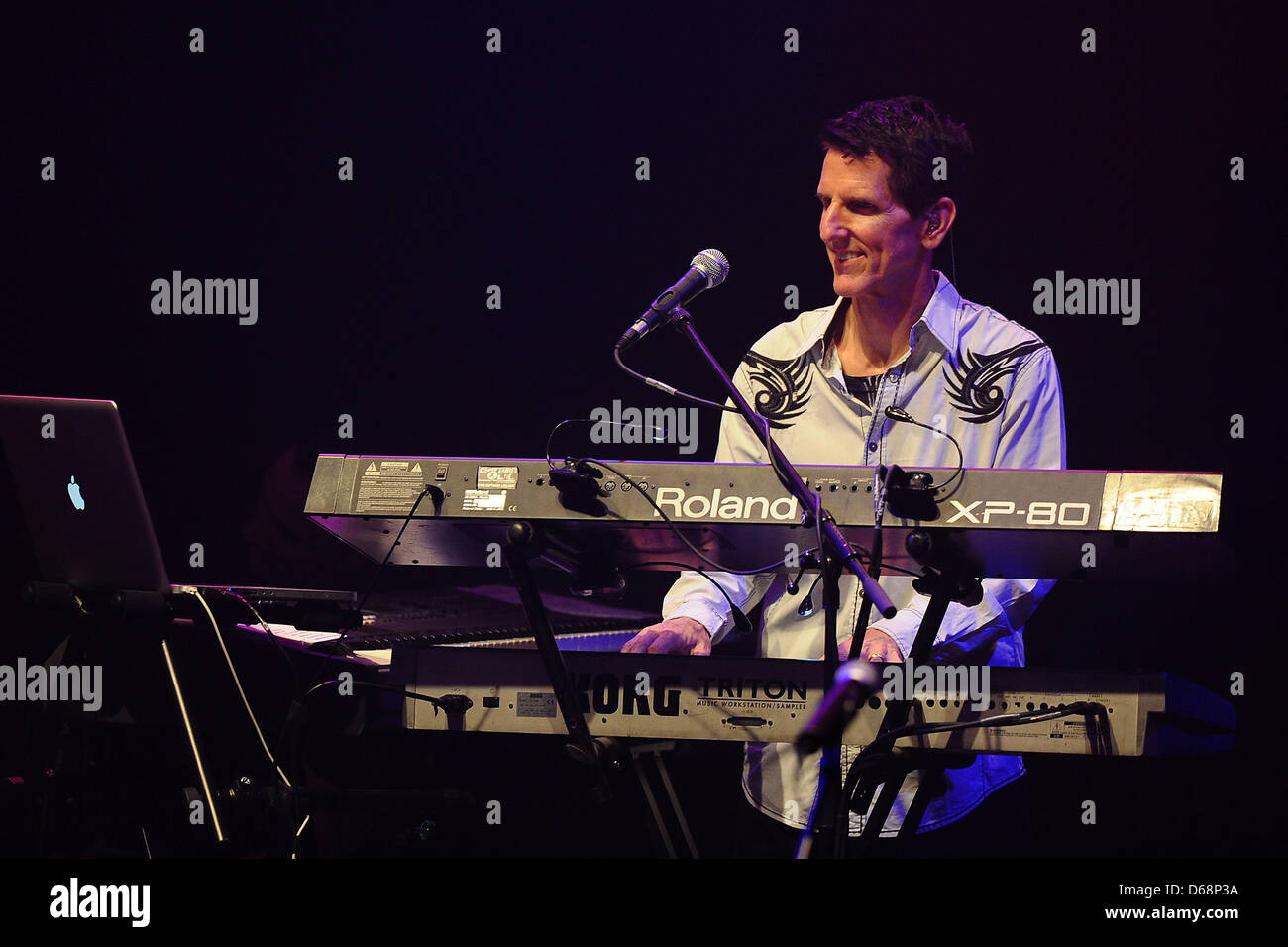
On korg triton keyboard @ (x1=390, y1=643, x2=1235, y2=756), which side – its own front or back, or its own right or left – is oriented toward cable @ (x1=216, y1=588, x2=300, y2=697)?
left

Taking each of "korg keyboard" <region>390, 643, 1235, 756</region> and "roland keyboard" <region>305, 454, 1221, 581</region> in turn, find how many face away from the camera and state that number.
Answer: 2

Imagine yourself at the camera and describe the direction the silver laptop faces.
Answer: facing away from the viewer and to the right of the viewer

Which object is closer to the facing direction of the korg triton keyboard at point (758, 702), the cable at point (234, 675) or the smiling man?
the smiling man

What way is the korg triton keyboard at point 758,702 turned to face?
away from the camera

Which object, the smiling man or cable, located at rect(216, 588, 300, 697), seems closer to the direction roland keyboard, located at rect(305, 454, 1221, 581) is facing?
the smiling man

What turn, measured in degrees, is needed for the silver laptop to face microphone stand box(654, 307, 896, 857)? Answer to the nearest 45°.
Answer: approximately 90° to its right

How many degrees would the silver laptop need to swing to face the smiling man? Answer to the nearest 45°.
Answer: approximately 45° to its right

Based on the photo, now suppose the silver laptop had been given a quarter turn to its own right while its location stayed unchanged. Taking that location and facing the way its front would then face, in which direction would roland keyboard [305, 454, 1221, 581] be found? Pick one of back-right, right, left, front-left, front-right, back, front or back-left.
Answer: front

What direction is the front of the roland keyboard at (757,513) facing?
away from the camera
